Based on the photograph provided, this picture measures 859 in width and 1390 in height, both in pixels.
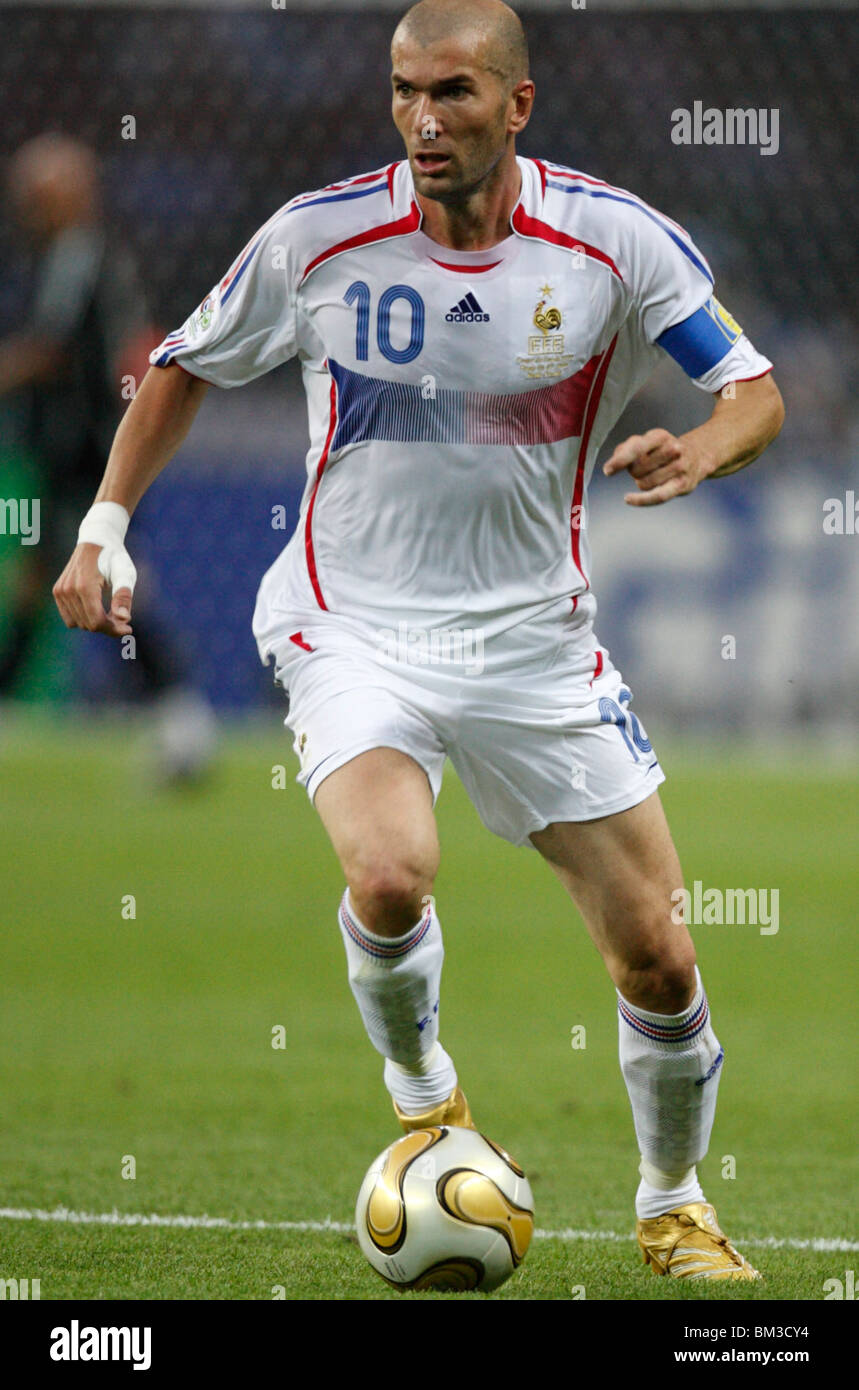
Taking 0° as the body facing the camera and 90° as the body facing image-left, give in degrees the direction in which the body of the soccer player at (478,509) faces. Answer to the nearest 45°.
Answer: approximately 0°

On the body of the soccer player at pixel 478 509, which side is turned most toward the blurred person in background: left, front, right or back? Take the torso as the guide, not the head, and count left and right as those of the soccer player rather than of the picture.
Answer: back
